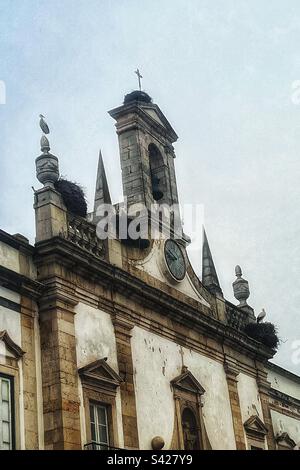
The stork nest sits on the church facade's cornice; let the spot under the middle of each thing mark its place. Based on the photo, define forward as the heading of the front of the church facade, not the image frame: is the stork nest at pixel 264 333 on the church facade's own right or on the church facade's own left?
on the church facade's own left
